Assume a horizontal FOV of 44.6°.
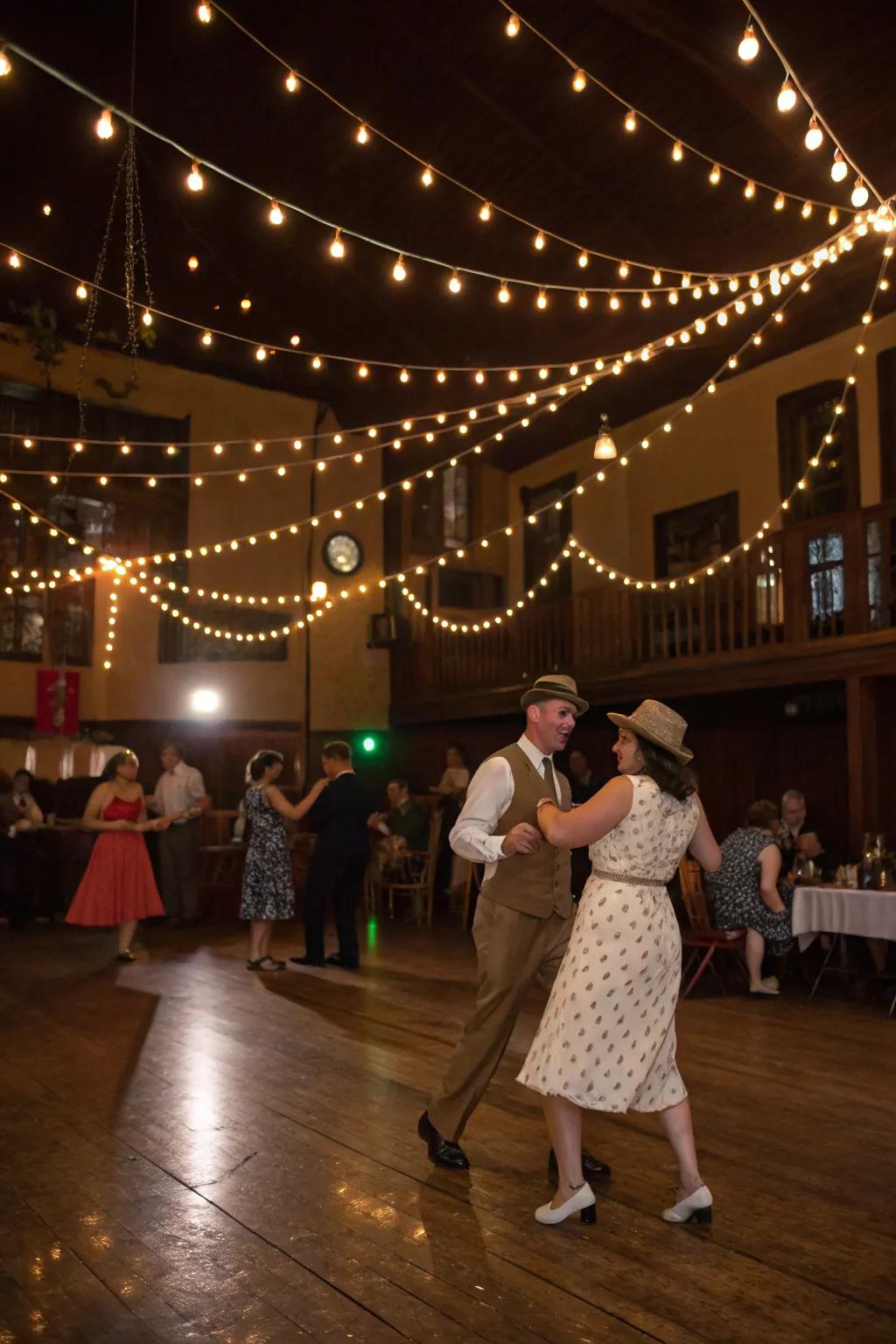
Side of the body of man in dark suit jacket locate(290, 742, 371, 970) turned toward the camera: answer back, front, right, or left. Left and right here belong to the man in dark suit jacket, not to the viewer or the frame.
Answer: left

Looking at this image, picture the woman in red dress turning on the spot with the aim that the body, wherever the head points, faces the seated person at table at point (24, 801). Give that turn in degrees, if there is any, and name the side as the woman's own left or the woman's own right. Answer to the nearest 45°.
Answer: approximately 135° to the woman's own left

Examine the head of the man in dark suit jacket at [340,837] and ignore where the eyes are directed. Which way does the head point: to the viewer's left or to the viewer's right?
to the viewer's left

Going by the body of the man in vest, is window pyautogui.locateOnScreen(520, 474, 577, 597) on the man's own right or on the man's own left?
on the man's own left

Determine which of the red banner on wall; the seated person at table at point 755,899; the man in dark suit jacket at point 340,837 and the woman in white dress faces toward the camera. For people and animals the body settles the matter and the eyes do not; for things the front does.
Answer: the red banner on wall

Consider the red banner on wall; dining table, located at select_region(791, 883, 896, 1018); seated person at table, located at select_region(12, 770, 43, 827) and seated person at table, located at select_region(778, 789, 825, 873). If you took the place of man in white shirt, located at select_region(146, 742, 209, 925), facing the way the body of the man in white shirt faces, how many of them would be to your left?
2

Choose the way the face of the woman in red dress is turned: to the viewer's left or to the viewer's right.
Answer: to the viewer's right

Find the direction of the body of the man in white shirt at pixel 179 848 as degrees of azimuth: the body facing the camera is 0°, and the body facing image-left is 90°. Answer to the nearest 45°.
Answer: approximately 45°

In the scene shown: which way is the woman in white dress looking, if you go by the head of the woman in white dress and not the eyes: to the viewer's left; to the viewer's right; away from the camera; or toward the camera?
to the viewer's left

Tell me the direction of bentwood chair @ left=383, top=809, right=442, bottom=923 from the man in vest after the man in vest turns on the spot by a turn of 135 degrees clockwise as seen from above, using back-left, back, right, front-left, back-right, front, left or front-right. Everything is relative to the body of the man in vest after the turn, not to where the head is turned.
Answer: right
